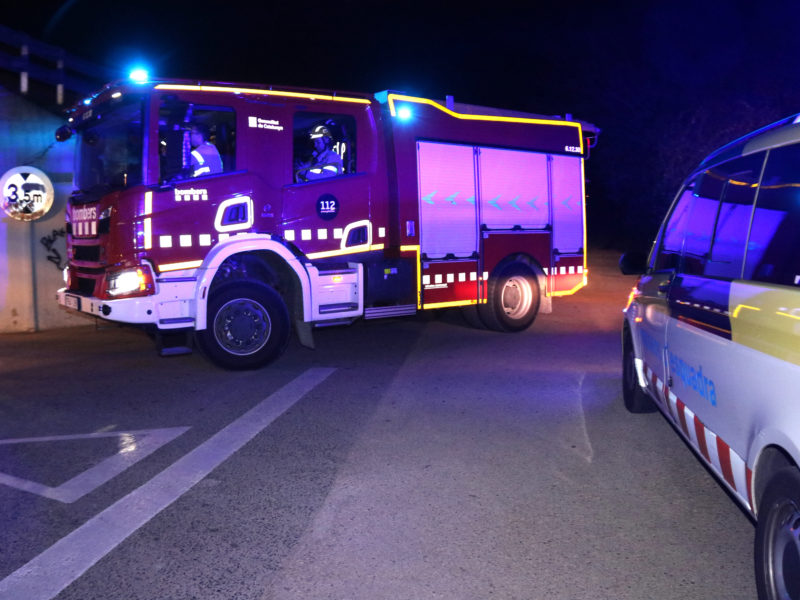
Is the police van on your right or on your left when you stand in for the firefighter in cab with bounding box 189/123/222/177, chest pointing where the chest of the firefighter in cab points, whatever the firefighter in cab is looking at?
on your left

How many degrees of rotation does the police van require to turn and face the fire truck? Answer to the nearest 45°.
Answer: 0° — it already faces it

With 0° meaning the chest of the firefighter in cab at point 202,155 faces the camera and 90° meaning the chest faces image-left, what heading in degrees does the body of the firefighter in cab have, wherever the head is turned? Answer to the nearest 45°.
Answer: approximately 45°

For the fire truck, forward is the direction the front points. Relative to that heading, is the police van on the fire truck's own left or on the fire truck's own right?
on the fire truck's own left

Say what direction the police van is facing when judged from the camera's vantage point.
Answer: facing away from the viewer and to the left of the viewer

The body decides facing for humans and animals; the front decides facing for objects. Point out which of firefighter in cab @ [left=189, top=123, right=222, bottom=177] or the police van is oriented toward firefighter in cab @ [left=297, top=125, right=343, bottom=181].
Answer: the police van

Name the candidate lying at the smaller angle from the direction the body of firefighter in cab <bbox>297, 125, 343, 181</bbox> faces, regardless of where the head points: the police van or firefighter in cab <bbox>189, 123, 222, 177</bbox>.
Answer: the firefighter in cab

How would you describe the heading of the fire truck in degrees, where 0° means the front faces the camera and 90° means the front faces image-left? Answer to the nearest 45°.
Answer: approximately 45°
